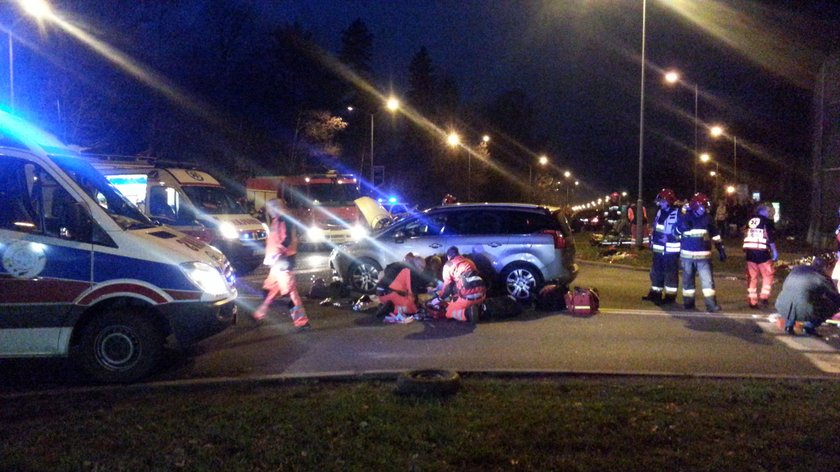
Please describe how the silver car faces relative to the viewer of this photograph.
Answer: facing to the left of the viewer

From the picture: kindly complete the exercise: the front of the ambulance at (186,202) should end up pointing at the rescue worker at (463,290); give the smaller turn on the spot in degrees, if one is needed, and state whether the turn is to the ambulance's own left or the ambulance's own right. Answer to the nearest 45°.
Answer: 0° — it already faces them

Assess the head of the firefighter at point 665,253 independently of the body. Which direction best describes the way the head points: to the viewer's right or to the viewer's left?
to the viewer's left

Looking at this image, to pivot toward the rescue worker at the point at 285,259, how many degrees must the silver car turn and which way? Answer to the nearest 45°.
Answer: approximately 45° to its left

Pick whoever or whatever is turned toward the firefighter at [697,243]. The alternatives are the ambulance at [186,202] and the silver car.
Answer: the ambulance

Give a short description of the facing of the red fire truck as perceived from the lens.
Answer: facing the viewer and to the right of the viewer

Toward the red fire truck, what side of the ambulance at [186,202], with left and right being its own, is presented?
left

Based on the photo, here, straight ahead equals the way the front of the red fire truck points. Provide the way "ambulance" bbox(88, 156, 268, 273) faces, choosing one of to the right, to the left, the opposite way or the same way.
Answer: the same way

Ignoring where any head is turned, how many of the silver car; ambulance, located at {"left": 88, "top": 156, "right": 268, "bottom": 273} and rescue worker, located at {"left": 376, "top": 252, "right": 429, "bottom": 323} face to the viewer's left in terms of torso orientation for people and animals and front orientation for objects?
1

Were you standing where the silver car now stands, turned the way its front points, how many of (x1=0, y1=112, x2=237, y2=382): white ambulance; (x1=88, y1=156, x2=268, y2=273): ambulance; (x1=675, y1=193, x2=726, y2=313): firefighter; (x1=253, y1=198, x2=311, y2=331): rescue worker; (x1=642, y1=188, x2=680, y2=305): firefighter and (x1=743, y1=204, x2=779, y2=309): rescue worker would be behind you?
3

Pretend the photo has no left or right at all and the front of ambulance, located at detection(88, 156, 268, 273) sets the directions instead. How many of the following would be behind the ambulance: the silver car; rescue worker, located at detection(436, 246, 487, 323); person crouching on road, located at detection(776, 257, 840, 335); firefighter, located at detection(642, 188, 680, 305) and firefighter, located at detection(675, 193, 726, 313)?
0

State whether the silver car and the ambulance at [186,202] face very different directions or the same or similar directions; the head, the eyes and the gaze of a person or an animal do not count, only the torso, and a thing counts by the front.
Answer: very different directions

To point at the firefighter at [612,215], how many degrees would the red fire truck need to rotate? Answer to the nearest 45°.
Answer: approximately 45° to its left
